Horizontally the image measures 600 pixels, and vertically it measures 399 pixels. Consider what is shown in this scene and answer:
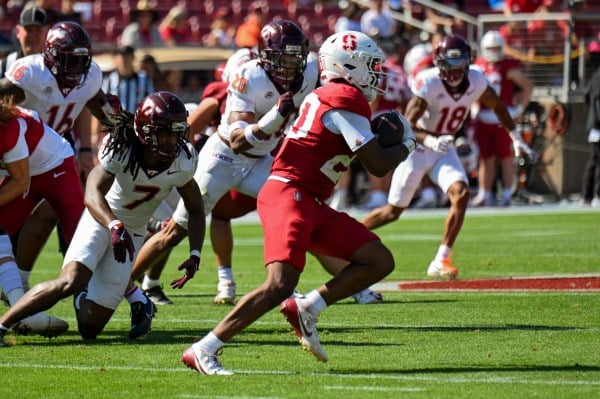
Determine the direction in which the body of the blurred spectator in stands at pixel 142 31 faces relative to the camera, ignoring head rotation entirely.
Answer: toward the camera

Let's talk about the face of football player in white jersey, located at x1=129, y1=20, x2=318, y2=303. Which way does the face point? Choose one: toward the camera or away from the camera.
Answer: toward the camera

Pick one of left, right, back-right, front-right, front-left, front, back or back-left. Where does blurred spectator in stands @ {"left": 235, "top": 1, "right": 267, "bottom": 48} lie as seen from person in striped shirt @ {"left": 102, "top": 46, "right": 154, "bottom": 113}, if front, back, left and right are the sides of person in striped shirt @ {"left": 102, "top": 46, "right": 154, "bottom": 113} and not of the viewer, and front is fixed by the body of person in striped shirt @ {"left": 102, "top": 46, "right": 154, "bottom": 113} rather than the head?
back-left

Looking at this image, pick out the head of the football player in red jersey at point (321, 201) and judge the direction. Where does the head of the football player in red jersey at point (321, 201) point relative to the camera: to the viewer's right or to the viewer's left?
to the viewer's right

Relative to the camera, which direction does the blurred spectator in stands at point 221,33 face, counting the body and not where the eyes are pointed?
toward the camera

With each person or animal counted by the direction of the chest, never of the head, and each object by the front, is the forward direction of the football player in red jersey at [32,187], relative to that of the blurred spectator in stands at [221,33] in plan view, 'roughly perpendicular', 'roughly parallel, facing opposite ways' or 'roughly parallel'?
roughly perpendicular

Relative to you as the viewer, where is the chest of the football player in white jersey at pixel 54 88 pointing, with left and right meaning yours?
facing the viewer and to the right of the viewer

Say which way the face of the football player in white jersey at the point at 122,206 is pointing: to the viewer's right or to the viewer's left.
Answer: to the viewer's right

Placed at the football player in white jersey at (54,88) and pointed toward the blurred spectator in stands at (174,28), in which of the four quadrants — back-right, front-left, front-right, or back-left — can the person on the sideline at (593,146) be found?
front-right

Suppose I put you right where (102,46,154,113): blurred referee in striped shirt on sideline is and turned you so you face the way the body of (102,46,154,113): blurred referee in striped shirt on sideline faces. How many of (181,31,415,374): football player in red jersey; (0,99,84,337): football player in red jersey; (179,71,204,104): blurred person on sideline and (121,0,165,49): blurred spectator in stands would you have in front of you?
2

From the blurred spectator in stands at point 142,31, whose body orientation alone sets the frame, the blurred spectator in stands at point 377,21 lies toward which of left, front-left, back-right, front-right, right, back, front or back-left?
left

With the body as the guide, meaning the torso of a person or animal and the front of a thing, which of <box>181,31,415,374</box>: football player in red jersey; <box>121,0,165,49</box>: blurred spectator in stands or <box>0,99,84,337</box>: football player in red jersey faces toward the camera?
the blurred spectator in stands

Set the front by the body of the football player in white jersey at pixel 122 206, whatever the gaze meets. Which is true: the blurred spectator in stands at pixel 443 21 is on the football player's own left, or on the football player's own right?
on the football player's own left

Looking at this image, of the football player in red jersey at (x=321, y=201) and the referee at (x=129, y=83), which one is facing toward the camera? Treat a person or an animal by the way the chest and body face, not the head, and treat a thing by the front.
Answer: the referee

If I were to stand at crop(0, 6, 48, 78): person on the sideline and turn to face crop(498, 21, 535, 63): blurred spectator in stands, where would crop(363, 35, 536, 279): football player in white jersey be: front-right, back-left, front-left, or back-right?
front-right
